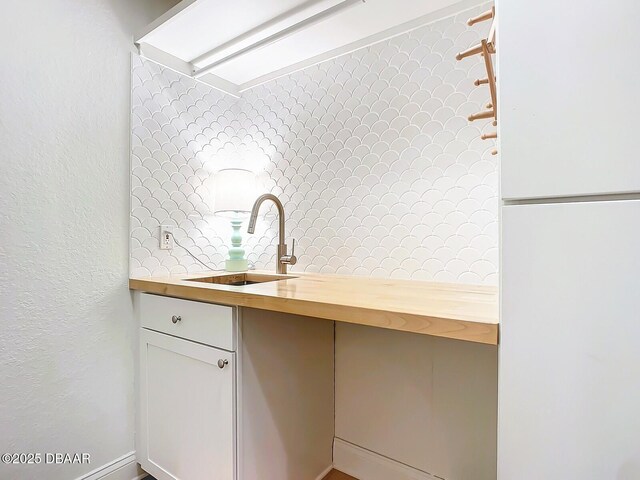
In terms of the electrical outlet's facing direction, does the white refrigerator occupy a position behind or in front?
in front

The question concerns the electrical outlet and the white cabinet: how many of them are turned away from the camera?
0

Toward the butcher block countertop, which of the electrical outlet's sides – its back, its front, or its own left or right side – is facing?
front

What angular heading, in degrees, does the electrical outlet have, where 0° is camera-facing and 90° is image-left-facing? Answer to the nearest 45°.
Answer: approximately 315°

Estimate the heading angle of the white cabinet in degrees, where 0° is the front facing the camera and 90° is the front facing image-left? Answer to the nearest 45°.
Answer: approximately 45°

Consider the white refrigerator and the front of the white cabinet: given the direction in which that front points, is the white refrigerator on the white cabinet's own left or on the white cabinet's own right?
on the white cabinet's own left
